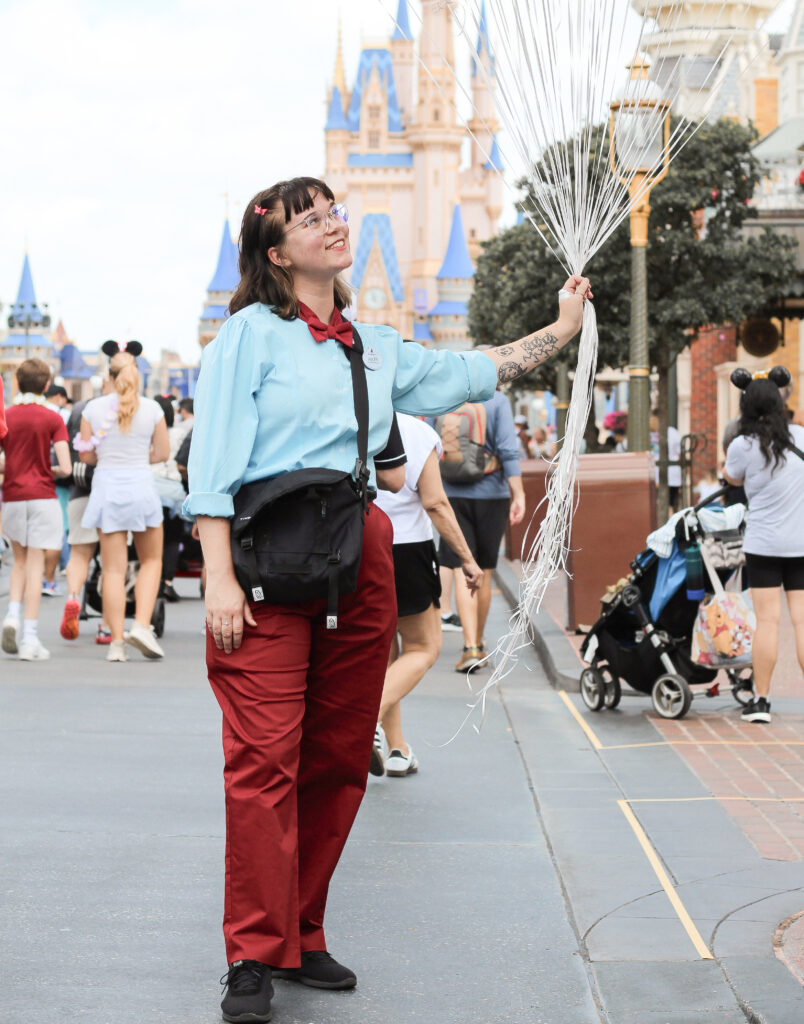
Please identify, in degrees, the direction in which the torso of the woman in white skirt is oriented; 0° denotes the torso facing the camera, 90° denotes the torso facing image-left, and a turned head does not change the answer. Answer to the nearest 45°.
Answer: approximately 180°

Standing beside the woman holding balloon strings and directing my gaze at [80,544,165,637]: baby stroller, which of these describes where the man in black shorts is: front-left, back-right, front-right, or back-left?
front-right

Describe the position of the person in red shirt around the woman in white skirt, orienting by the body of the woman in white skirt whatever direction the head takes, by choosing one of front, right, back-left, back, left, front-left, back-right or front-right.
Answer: front-left

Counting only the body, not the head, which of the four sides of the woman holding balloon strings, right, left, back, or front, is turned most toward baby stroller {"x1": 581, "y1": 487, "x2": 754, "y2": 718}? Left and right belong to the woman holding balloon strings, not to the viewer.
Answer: left

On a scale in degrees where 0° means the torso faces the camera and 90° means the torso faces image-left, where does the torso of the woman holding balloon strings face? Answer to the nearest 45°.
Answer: approximately 315°

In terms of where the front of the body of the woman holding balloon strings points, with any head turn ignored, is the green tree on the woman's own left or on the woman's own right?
on the woman's own left

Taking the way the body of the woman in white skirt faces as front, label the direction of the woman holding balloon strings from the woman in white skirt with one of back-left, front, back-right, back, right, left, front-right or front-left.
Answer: back

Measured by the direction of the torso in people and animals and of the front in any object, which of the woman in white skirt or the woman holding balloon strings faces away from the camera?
the woman in white skirt

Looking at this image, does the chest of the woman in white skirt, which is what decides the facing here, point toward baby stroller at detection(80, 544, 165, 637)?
yes

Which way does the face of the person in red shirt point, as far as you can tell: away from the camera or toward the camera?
away from the camera

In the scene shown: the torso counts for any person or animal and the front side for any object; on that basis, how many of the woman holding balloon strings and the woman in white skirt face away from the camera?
1

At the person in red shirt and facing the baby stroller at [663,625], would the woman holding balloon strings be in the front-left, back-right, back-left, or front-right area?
front-right

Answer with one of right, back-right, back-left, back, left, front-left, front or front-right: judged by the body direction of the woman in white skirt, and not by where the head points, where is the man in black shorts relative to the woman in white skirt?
right

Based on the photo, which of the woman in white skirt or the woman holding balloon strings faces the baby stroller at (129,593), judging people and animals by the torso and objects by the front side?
the woman in white skirt

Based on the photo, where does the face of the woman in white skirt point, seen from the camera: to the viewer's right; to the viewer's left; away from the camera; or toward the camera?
away from the camera

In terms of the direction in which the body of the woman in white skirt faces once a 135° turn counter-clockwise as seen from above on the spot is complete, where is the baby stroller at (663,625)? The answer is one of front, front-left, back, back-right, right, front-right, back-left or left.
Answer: left
